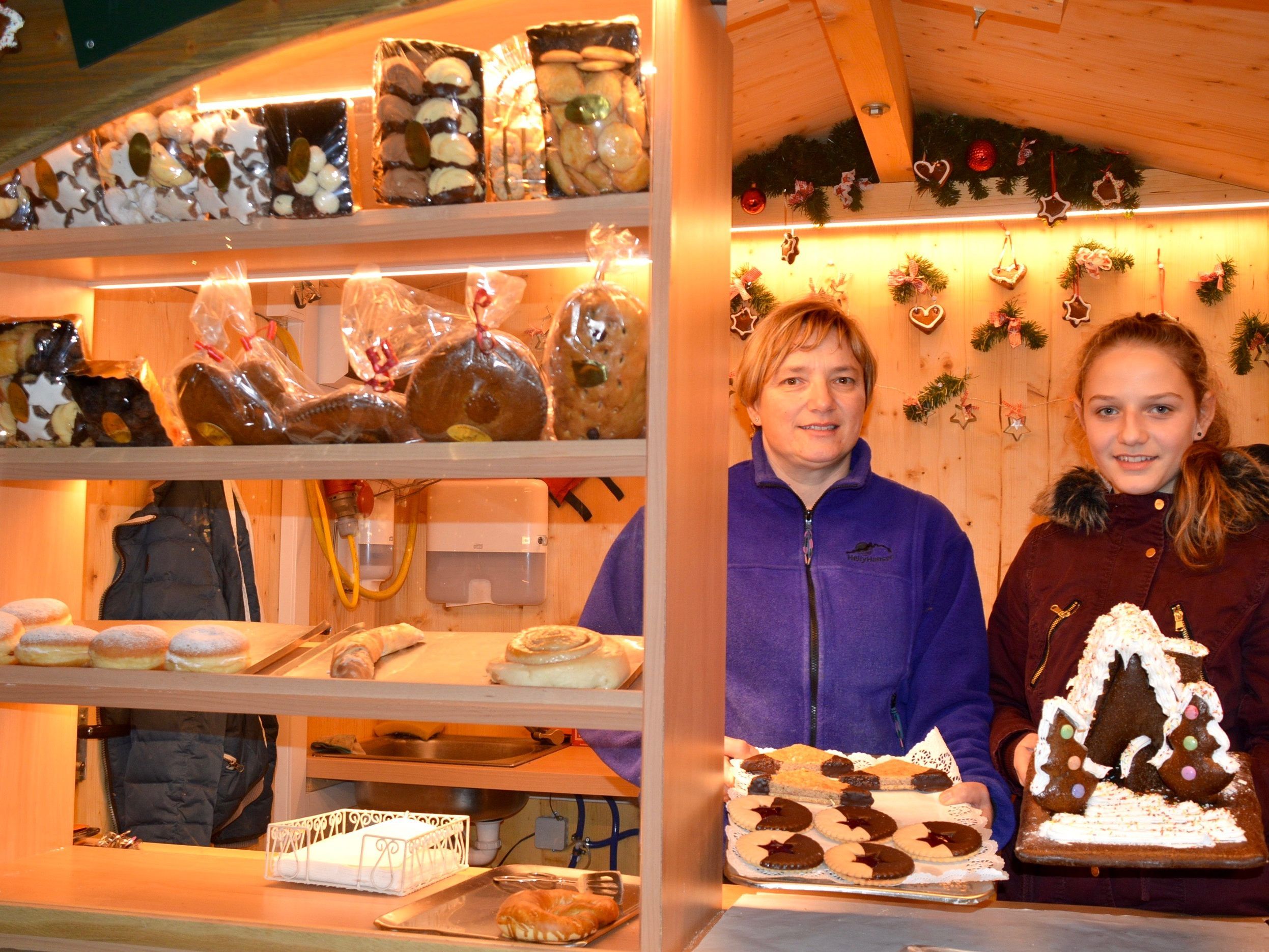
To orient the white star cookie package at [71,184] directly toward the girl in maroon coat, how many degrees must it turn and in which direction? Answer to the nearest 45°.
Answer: approximately 90° to its left

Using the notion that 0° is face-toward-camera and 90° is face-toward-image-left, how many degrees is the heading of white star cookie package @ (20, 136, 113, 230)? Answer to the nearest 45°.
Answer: approximately 0°

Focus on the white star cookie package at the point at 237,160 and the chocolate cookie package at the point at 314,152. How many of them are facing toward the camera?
2

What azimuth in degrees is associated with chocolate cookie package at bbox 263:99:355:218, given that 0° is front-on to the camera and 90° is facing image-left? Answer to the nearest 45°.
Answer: approximately 0°

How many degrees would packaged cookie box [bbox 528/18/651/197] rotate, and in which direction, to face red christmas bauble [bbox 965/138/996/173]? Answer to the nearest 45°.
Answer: approximately 135° to its left

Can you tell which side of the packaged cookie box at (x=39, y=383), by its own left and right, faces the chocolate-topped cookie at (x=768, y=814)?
left

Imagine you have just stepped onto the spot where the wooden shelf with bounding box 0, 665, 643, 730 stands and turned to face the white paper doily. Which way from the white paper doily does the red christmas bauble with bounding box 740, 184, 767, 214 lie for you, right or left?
left

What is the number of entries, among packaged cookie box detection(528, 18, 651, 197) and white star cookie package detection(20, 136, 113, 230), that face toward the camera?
2

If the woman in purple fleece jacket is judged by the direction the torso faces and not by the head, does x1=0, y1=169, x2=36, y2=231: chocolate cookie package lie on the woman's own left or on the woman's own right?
on the woman's own right
